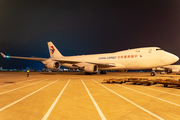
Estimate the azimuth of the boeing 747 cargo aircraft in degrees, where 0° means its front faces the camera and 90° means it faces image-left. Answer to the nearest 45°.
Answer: approximately 315°
